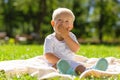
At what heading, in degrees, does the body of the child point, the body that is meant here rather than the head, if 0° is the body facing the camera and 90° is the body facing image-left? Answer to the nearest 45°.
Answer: approximately 315°
